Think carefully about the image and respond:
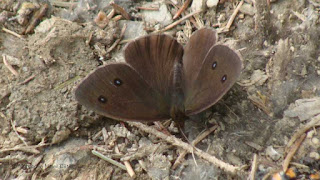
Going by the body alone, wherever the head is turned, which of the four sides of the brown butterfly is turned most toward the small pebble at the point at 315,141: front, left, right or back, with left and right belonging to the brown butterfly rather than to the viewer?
left

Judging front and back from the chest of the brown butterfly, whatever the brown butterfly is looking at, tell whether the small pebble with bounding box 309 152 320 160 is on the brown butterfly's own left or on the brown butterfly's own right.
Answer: on the brown butterfly's own left

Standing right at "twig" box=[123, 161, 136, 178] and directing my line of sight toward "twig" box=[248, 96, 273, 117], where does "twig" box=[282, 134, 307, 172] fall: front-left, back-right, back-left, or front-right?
front-right

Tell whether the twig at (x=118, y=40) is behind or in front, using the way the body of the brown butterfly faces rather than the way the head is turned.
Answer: behind

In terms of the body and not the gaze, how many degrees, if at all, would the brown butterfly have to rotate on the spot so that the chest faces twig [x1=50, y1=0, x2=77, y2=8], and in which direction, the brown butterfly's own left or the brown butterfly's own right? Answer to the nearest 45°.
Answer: approximately 135° to the brown butterfly's own right

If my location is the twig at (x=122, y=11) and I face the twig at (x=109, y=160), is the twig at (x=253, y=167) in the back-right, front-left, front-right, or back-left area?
front-left

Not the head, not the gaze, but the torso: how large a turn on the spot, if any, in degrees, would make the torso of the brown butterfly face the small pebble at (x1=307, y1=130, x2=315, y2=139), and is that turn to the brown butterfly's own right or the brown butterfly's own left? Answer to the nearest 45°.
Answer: approximately 90° to the brown butterfly's own left

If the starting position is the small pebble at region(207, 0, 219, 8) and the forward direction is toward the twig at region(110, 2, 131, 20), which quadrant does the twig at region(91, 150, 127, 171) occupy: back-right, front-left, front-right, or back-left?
front-left

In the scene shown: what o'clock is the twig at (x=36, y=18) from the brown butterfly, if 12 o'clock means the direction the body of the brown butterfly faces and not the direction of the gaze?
The twig is roughly at 4 o'clock from the brown butterfly.

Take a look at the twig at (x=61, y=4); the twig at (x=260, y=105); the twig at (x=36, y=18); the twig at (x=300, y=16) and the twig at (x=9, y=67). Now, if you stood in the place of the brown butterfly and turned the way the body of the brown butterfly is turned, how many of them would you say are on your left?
2

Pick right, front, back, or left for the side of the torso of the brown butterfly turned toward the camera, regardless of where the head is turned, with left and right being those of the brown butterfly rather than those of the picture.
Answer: front

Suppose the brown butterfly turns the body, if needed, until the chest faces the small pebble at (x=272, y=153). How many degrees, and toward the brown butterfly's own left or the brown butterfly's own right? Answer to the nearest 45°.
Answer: approximately 45° to the brown butterfly's own left

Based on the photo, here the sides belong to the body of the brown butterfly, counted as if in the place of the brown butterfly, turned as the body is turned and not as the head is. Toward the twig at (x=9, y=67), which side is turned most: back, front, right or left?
right

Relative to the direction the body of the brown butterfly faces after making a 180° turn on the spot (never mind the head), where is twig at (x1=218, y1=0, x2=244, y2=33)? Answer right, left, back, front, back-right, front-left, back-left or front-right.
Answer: front-right

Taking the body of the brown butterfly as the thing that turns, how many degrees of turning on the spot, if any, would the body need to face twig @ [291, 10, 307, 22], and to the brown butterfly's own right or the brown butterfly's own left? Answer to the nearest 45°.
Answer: approximately 90° to the brown butterfly's own left
